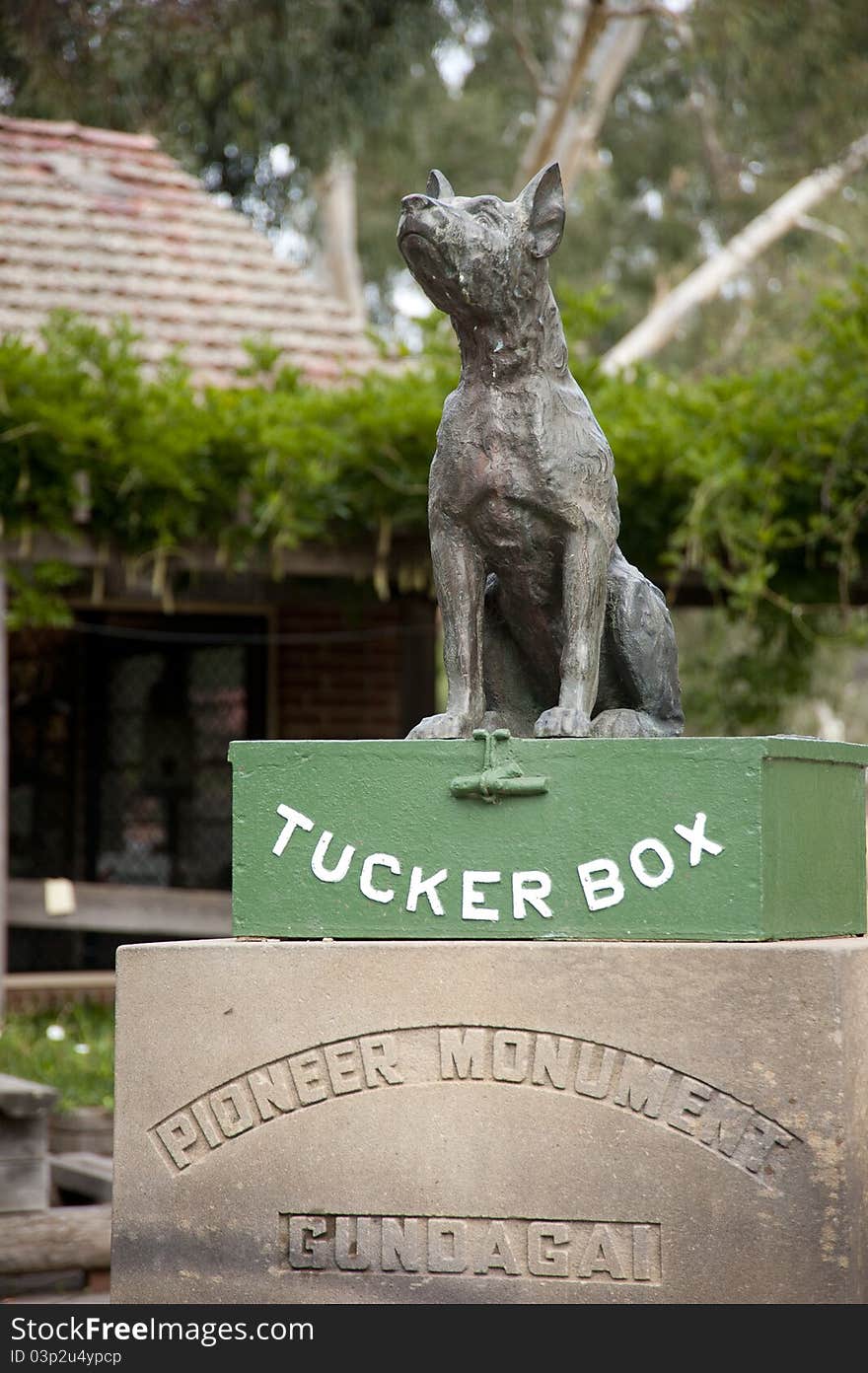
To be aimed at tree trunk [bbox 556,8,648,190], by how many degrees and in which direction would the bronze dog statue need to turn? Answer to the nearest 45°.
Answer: approximately 135° to its right

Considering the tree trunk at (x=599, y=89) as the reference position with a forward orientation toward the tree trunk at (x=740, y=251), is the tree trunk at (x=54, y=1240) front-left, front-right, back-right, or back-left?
back-right

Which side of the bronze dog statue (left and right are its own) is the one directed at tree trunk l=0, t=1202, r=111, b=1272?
right

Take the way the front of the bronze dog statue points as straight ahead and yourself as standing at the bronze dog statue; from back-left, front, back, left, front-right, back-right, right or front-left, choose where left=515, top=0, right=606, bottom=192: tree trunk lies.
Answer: back-right

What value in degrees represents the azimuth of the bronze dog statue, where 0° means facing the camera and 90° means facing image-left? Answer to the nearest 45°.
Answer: approximately 45°

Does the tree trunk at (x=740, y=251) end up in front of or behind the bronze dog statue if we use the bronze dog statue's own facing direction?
behind

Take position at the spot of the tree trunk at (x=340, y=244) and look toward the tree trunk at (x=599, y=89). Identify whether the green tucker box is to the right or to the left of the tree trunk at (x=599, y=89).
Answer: right
